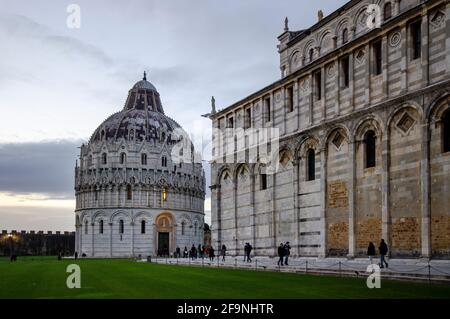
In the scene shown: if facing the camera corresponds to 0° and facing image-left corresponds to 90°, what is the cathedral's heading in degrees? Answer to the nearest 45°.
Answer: approximately 135°
